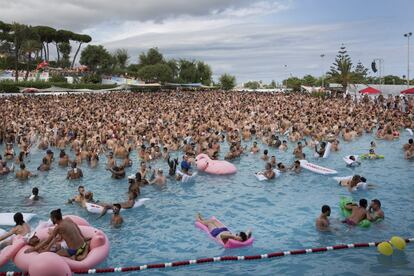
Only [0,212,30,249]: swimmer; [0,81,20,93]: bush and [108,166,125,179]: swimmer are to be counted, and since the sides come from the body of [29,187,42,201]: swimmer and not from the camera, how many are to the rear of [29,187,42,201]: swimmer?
1
